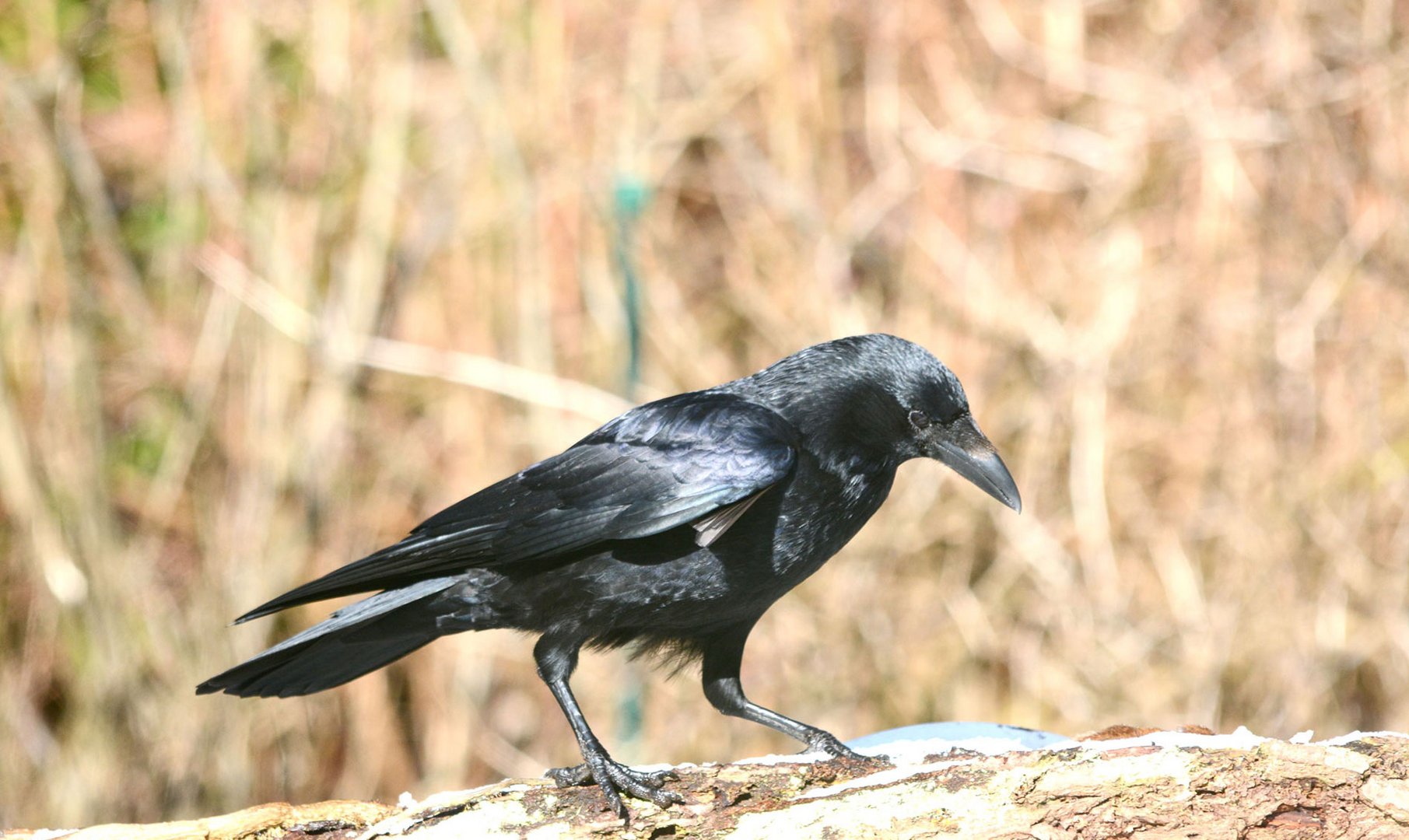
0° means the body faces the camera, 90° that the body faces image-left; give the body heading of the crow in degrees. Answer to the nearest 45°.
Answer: approximately 270°
